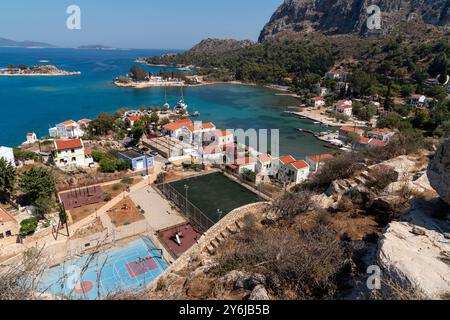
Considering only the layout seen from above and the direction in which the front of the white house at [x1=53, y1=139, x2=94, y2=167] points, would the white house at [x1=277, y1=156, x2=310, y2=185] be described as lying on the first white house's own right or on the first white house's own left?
on the first white house's own left

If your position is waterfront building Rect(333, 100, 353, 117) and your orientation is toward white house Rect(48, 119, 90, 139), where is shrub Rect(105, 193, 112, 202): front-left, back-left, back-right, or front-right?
front-left

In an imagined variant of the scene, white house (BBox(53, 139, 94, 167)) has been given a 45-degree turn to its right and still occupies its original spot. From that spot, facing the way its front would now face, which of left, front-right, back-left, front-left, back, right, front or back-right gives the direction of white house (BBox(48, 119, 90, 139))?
back-right

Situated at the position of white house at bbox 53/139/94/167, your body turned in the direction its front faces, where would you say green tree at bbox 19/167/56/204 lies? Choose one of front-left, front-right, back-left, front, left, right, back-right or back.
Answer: front

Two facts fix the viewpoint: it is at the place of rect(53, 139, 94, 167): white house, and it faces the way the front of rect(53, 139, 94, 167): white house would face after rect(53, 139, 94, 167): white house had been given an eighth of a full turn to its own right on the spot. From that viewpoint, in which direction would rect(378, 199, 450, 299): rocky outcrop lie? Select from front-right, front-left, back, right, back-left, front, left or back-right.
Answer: front-left

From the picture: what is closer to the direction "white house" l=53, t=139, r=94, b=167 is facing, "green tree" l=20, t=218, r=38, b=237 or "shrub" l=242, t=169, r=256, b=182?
the green tree

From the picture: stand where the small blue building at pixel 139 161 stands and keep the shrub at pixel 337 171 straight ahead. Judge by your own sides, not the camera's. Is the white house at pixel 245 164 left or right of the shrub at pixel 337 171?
left

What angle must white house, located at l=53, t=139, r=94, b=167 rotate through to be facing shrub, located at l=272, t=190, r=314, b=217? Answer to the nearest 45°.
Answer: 0° — it already faces it

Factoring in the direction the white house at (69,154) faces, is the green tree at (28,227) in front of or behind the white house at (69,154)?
in front

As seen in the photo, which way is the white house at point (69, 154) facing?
toward the camera

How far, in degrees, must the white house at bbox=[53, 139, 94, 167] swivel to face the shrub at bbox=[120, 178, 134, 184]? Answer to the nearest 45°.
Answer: approximately 45° to its left

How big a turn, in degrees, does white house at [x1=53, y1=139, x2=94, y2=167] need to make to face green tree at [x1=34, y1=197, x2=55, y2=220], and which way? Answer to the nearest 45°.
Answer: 0° — it already faces it
